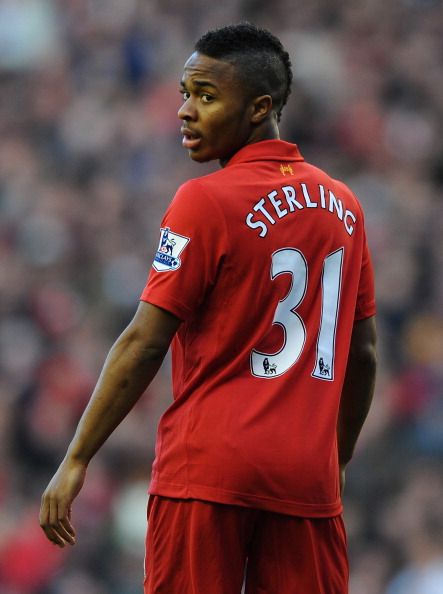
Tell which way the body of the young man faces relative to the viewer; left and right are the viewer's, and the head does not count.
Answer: facing away from the viewer and to the left of the viewer
